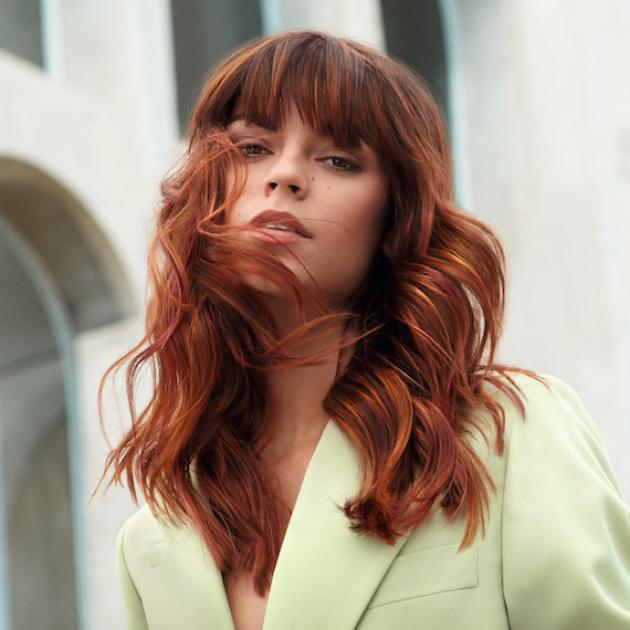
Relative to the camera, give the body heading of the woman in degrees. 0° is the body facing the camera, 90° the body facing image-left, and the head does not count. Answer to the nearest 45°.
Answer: approximately 45°
